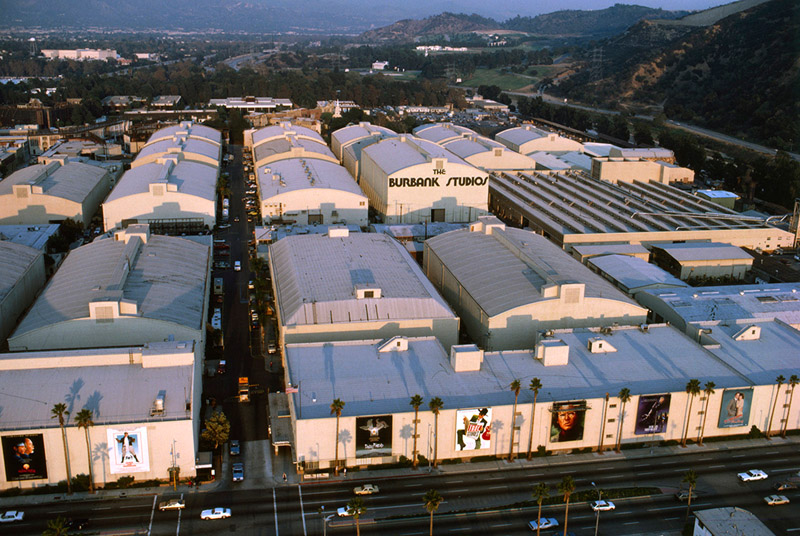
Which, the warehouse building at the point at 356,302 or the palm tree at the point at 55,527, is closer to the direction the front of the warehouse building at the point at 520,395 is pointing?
the palm tree

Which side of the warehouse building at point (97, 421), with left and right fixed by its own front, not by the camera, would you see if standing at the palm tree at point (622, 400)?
left

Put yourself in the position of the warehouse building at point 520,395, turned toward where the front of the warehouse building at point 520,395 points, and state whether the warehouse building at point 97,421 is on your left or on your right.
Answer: on your right

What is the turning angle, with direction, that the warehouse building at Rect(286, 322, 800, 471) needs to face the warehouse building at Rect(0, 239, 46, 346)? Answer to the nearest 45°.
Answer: approximately 90° to its right

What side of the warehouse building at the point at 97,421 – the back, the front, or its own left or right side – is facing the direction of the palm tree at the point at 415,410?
left

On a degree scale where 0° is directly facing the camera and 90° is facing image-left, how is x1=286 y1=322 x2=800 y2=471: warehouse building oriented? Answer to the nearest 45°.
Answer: approximately 0°

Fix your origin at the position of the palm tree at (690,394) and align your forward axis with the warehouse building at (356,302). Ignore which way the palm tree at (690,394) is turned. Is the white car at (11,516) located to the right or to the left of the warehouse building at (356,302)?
left

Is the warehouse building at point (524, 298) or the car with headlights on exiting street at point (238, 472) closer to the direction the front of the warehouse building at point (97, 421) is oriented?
the car with headlights on exiting street
